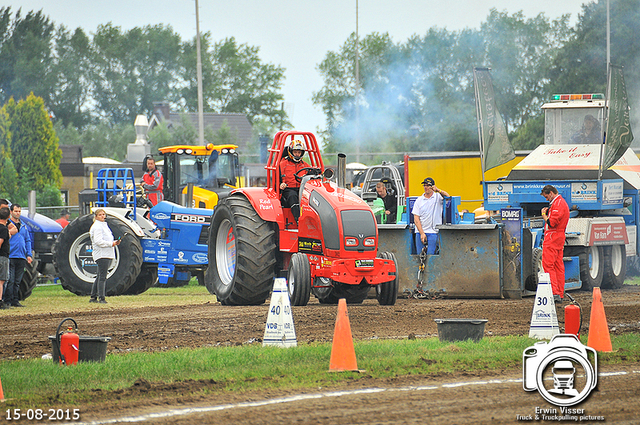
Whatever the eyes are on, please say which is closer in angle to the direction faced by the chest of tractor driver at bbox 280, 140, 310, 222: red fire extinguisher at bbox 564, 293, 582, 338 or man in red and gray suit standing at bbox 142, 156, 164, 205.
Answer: the red fire extinguisher

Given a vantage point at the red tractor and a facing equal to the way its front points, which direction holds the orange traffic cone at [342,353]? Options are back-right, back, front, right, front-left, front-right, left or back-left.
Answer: front-right

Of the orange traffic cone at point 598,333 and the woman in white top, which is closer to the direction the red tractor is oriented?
the orange traffic cone

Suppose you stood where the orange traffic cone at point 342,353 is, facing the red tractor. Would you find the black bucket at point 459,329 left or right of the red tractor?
right

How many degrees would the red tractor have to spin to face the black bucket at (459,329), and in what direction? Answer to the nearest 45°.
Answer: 0° — it already faces it

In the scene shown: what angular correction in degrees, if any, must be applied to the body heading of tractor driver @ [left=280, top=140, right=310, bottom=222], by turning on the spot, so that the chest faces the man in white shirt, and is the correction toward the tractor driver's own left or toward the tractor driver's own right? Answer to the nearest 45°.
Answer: approximately 90° to the tractor driver's own left

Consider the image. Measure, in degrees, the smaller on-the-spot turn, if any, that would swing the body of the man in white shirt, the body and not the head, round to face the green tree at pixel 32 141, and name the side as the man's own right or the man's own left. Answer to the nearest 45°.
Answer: approximately 135° to the man's own right

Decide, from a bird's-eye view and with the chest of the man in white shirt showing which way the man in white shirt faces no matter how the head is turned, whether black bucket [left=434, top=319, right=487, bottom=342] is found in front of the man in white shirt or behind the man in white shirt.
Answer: in front

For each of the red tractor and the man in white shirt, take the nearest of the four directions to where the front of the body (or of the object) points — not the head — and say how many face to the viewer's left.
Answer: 0

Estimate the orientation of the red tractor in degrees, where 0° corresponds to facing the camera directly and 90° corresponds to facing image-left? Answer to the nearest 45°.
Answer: approximately 315°

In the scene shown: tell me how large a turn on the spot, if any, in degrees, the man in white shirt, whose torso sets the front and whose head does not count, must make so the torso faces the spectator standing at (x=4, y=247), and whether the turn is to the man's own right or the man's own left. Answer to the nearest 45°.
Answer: approximately 90° to the man's own right

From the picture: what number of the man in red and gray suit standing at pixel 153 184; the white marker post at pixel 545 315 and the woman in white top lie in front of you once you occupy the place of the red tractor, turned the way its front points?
1

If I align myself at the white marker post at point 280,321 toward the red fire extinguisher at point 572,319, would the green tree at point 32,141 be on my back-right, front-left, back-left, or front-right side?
back-left

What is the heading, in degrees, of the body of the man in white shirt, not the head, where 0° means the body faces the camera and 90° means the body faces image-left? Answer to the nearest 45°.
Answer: approximately 0°

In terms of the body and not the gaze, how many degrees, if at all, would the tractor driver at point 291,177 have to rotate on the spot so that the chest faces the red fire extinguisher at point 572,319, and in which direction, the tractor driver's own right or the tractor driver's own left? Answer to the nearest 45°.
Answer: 0° — they already face it

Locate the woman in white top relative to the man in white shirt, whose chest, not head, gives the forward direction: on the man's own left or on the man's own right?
on the man's own right

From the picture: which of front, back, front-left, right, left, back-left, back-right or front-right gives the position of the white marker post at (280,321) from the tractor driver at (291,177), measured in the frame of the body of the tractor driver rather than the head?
front-right
